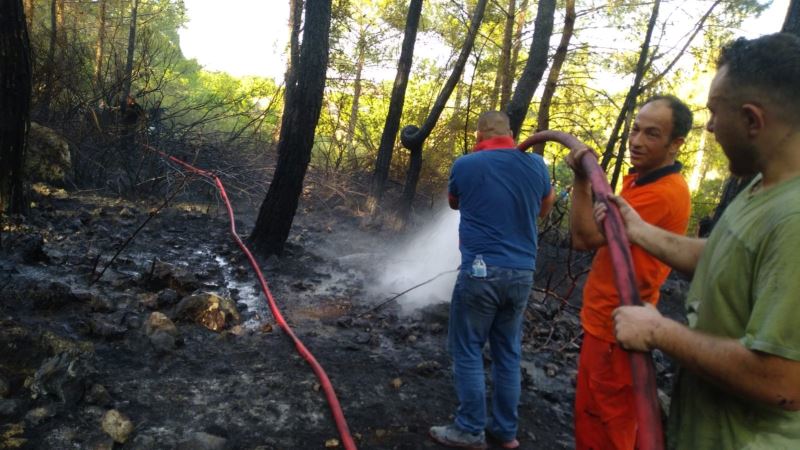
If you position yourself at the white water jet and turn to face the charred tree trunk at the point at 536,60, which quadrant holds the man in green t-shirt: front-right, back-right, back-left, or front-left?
back-right

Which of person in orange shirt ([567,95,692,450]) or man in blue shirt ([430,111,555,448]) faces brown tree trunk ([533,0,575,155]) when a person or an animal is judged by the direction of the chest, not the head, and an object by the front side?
the man in blue shirt

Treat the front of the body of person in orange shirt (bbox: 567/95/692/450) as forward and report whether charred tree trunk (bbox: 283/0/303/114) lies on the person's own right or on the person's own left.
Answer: on the person's own right

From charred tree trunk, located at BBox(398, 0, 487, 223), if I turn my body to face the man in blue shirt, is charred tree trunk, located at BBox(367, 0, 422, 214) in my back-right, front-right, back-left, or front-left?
back-right

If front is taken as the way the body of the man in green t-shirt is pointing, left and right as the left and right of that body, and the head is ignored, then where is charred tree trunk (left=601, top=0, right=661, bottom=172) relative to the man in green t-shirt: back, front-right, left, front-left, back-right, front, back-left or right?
right

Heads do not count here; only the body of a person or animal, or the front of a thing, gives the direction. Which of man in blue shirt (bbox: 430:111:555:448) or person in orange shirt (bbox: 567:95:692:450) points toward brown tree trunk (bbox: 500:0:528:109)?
the man in blue shirt

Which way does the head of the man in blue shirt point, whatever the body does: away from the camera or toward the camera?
away from the camera

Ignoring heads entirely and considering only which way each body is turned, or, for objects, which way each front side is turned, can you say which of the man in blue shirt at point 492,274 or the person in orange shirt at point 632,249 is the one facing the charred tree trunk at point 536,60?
the man in blue shirt

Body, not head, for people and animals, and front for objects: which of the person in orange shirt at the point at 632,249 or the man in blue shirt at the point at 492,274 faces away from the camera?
the man in blue shirt

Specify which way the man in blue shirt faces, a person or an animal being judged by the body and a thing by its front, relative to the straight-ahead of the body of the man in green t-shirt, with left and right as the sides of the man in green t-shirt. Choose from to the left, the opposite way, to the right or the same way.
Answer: to the right

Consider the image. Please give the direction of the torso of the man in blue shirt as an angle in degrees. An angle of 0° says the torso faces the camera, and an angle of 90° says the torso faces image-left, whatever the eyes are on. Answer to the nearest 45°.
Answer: approximately 180°

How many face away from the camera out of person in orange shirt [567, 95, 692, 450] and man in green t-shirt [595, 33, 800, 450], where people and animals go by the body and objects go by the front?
0

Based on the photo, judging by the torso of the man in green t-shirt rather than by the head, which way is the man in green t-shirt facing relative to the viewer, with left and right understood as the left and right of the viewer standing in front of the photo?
facing to the left of the viewer

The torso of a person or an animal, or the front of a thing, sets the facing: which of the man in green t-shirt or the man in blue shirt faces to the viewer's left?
the man in green t-shirt

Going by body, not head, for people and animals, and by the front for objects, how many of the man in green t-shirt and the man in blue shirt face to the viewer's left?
1

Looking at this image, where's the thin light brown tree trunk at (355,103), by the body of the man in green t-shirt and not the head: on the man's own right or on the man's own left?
on the man's own right
